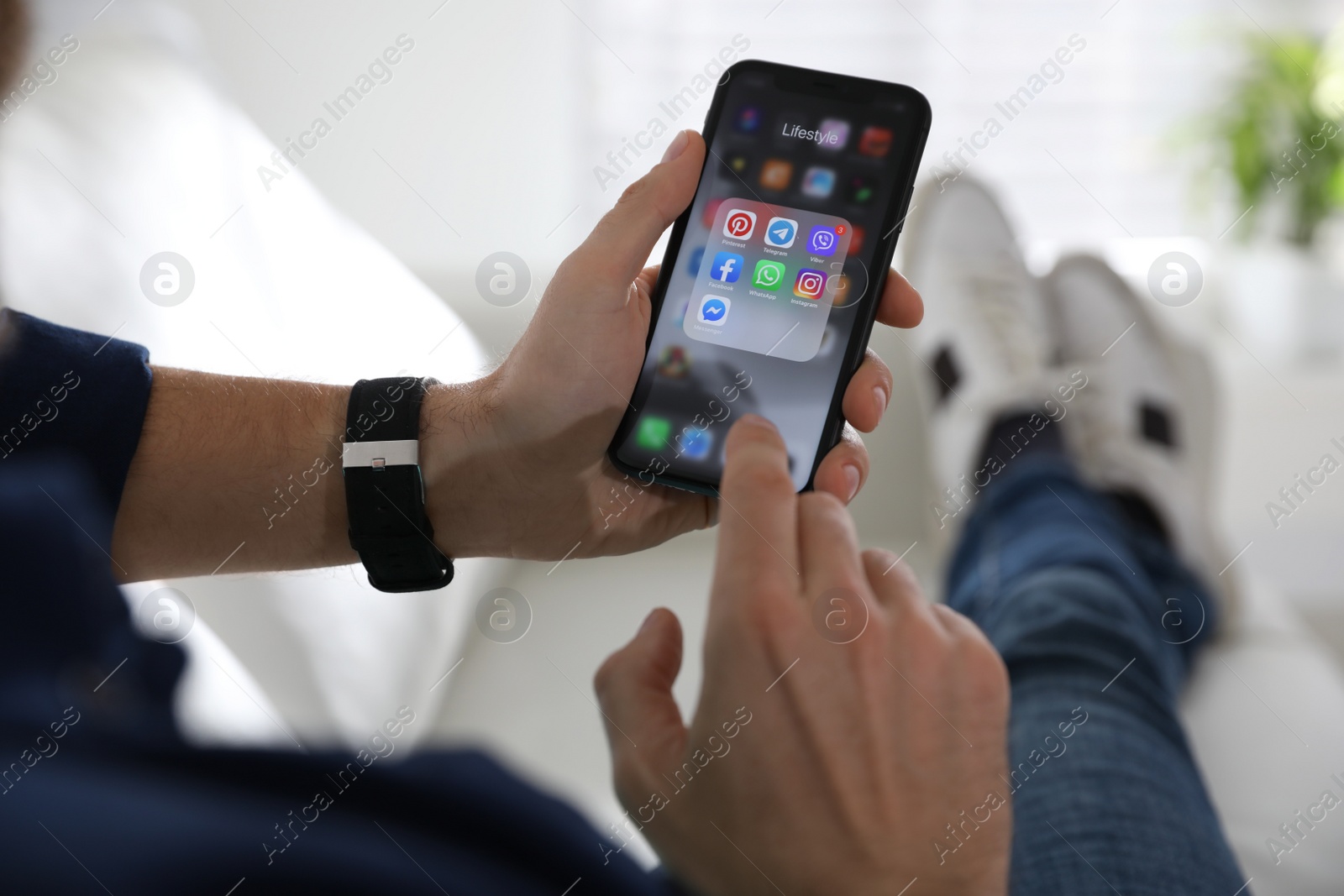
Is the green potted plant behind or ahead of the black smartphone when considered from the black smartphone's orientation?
behind

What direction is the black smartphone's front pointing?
toward the camera
